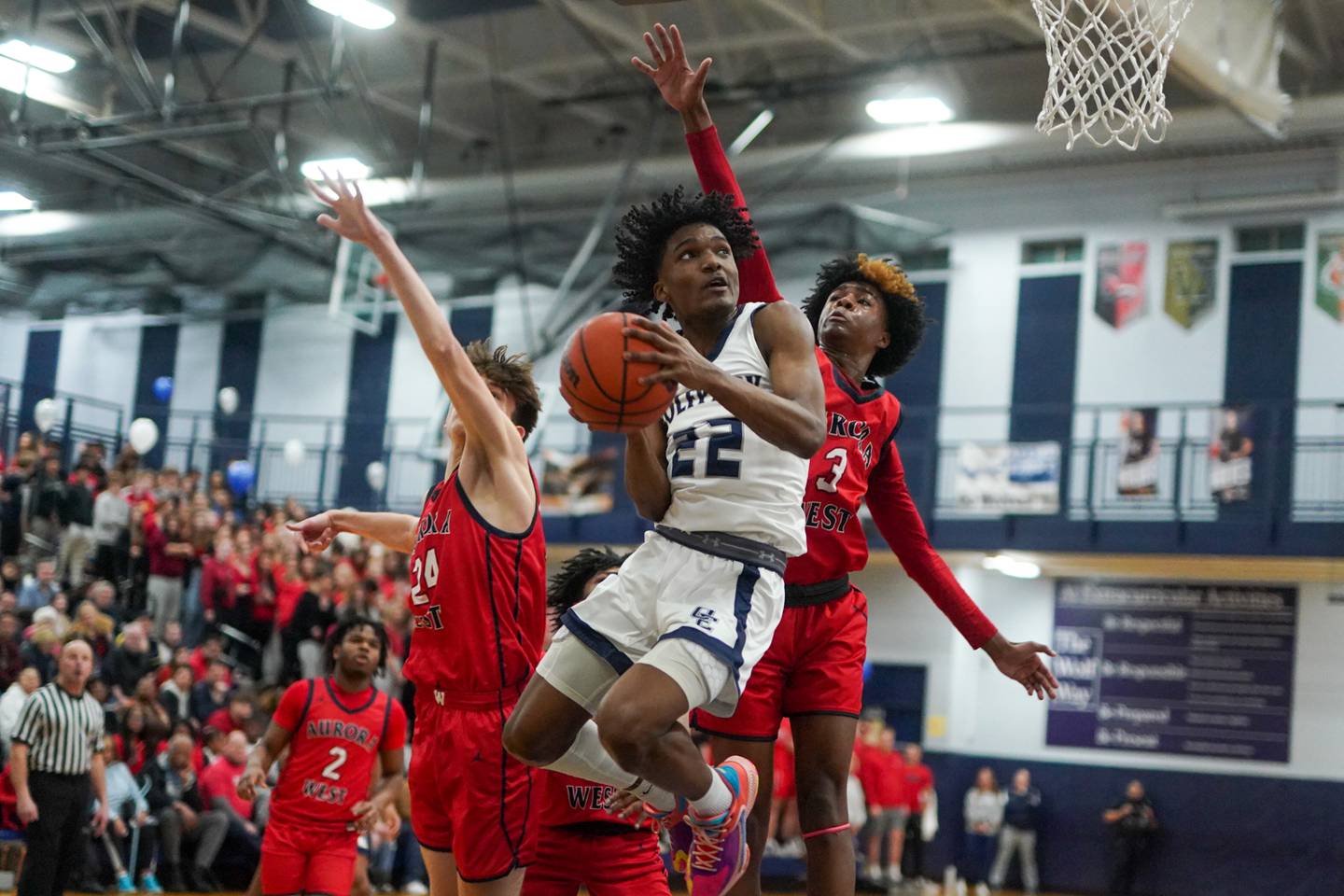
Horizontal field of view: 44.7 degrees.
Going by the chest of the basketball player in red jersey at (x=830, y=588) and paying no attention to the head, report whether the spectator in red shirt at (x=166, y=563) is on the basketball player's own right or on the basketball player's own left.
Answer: on the basketball player's own right

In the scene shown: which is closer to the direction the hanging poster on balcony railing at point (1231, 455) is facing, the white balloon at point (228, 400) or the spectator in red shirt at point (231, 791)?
the spectator in red shirt

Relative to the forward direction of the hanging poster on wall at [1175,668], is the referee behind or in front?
in front

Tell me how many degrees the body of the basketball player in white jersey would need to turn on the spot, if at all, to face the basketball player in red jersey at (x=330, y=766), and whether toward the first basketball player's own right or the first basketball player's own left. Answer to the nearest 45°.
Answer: approximately 90° to the first basketball player's own right

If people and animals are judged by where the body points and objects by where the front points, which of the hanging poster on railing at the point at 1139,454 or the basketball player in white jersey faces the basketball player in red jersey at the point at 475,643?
the hanging poster on railing

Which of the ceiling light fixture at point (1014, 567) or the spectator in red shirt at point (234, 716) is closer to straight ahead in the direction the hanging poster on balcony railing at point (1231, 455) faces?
the spectator in red shirt

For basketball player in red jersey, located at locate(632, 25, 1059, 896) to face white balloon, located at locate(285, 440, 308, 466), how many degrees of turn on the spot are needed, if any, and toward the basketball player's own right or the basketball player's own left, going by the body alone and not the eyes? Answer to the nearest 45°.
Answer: approximately 90° to the basketball player's own right

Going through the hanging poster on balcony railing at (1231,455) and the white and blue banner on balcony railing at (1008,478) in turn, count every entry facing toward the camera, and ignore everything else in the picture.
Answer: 2
